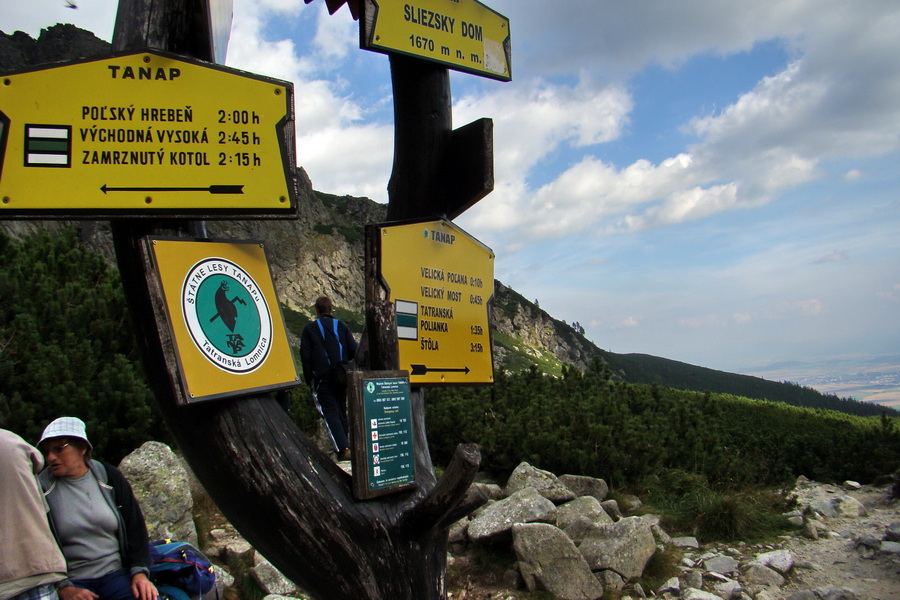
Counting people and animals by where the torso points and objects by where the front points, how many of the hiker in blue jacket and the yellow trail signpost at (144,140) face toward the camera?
1

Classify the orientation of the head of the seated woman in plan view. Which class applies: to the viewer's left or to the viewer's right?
to the viewer's left

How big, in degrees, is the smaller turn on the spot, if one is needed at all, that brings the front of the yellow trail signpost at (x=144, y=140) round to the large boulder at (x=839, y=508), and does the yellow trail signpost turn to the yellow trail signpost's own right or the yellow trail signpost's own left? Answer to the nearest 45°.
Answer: approximately 135° to the yellow trail signpost's own left

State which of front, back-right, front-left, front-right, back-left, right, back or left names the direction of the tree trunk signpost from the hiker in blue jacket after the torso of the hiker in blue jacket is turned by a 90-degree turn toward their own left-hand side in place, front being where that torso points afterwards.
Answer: left

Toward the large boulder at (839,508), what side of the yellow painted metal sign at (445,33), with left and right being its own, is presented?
left

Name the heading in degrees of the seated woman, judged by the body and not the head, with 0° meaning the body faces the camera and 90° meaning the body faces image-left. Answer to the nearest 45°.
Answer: approximately 45°

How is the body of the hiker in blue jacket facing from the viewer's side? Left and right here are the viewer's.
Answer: facing away from the viewer

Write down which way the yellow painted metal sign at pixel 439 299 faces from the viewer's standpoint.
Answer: facing the viewer and to the right of the viewer
